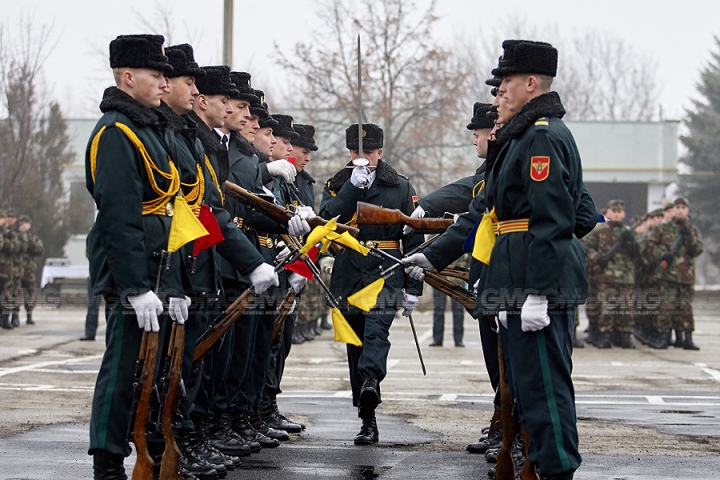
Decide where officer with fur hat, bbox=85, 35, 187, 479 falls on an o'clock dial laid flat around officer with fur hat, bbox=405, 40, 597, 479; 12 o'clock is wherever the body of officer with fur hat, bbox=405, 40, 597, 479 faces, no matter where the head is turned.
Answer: officer with fur hat, bbox=85, 35, 187, 479 is roughly at 12 o'clock from officer with fur hat, bbox=405, 40, 597, 479.

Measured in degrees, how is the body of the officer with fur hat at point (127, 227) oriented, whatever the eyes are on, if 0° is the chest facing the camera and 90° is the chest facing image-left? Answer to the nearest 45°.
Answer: approximately 270°

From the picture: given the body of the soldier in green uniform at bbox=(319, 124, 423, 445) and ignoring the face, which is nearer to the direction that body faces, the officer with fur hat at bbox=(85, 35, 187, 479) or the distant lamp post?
the officer with fur hat

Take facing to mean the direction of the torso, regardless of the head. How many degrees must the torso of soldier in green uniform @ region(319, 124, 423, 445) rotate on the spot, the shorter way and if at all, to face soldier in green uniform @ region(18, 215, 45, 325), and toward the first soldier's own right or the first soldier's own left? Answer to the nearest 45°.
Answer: approximately 135° to the first soldier's own right

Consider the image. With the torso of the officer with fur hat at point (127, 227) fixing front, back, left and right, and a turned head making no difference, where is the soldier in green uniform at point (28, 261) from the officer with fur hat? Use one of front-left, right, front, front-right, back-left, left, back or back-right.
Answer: left

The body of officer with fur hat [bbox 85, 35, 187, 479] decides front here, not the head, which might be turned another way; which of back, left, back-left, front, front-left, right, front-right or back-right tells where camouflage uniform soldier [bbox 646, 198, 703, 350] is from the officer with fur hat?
front-left

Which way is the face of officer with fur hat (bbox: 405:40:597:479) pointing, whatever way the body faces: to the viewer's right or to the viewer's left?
to the viewer's left

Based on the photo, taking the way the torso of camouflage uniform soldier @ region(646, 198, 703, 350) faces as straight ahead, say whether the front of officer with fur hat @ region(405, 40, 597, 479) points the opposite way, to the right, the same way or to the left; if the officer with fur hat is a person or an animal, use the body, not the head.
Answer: to the right

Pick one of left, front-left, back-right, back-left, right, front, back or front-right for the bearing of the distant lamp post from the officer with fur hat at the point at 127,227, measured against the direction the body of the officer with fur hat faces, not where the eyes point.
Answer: left
